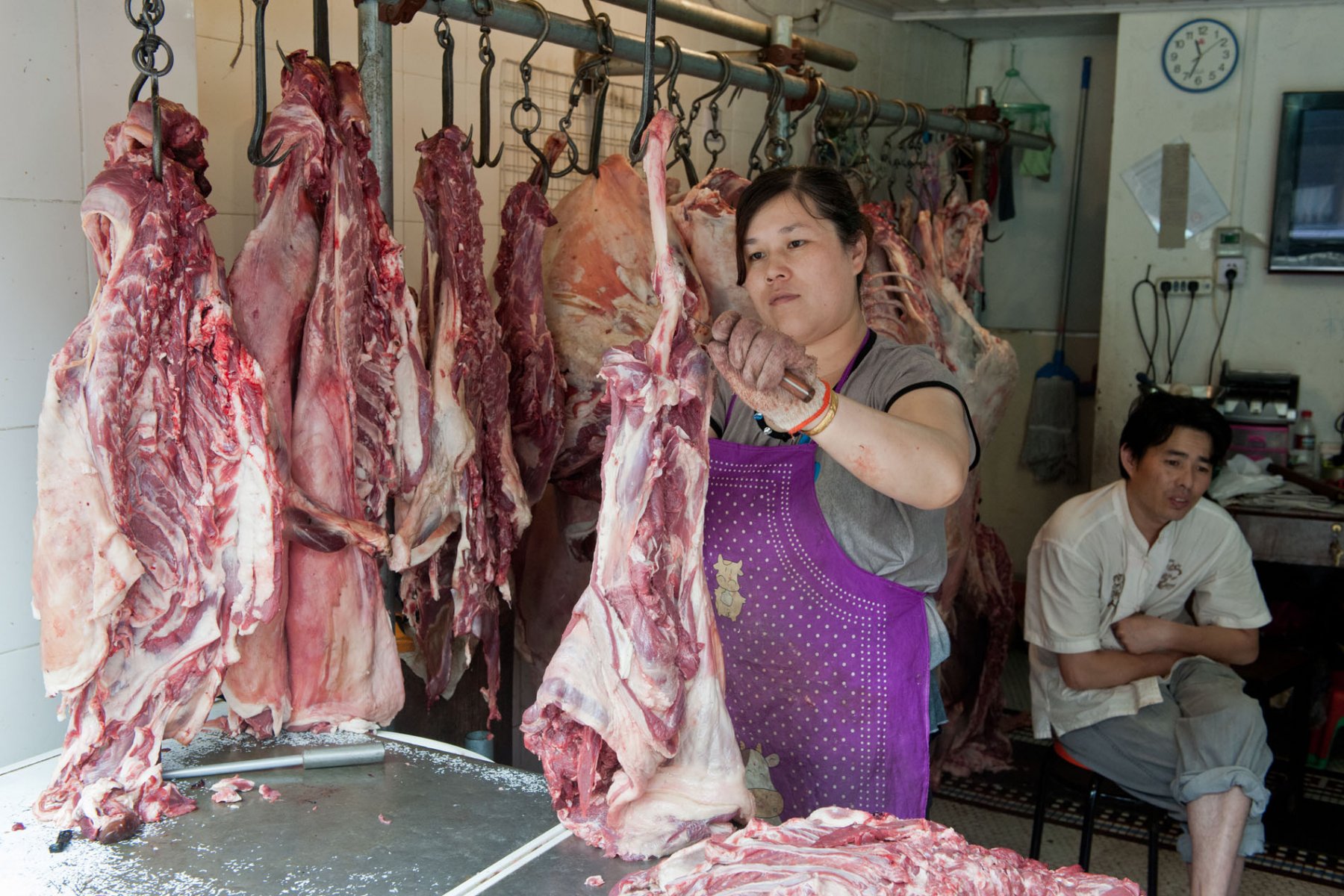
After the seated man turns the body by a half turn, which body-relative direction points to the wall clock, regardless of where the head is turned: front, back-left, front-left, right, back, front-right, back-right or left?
front-right

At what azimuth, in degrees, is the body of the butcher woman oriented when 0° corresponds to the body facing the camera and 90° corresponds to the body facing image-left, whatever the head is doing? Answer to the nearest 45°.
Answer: approximately 45°

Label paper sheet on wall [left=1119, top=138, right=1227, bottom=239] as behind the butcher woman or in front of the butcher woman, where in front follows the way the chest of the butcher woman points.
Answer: behind

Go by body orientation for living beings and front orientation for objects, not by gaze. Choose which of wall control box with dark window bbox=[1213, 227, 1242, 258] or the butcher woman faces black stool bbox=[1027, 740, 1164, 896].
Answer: the wall control box with dark window

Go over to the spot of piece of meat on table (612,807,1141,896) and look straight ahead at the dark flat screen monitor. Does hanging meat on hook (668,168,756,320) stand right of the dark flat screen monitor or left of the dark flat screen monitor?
left

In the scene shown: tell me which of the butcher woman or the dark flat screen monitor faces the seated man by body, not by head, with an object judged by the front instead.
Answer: the dark flat screen monitor

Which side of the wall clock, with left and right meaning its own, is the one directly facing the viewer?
front

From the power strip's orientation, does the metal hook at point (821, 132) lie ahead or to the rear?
ahead

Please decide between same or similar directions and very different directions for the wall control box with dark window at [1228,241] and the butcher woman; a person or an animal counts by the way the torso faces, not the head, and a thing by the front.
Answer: same or similar directions

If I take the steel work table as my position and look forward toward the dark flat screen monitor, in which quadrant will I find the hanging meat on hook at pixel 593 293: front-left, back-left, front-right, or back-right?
front-left

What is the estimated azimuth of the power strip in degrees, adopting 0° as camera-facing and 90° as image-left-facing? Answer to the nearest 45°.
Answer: approximately 0°

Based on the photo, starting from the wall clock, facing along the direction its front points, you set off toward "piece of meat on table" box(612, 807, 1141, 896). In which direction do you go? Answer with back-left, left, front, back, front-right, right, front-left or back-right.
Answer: front

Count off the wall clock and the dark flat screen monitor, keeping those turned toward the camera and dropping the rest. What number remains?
2
